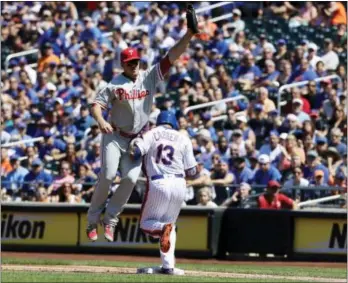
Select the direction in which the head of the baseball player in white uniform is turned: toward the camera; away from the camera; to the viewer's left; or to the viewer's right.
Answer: away from the camera

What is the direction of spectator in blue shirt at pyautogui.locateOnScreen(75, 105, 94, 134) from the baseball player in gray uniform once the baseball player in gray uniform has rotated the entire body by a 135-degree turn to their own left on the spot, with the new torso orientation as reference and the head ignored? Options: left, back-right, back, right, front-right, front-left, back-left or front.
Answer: front-left

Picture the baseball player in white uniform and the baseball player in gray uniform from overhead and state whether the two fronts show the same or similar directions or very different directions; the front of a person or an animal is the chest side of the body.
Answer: very different directions

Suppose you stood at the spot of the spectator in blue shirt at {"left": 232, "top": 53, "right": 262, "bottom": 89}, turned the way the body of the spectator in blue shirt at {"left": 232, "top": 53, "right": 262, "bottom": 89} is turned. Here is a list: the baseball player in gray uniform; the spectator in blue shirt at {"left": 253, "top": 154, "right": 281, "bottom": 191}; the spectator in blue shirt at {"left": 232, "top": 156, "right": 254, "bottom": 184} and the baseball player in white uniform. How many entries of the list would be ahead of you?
4

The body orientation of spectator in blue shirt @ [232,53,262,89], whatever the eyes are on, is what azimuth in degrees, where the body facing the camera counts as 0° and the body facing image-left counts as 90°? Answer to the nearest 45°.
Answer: approximately 0°

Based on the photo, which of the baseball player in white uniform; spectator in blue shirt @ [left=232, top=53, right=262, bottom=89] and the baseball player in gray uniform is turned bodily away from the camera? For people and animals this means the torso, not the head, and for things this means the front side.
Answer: the baseball player in white uniform

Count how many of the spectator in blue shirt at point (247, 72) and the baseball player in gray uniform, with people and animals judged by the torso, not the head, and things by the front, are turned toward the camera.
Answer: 2

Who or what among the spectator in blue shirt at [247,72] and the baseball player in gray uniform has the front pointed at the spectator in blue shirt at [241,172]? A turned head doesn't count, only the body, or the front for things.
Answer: the spectator in blue shirt at [247,72]

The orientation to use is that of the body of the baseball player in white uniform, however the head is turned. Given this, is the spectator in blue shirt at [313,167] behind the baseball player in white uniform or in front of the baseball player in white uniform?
in front

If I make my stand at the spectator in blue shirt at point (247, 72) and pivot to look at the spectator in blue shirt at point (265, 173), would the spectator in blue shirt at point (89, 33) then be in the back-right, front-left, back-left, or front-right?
back-right

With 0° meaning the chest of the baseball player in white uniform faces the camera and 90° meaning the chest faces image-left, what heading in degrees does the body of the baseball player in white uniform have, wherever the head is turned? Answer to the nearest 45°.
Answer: approximately 180°

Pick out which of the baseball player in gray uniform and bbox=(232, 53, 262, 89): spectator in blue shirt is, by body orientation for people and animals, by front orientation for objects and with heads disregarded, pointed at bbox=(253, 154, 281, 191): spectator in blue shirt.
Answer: bbox=(232, 53, 262, 89): spectator in blue shirt
